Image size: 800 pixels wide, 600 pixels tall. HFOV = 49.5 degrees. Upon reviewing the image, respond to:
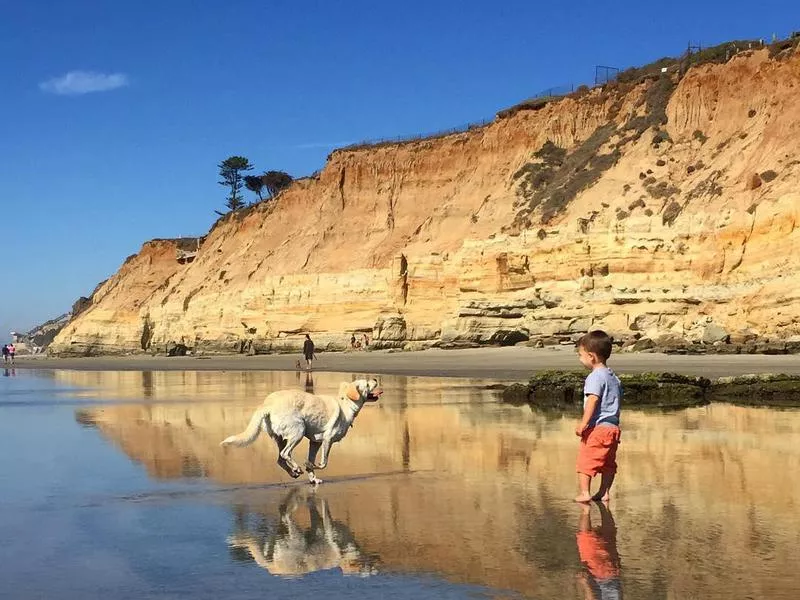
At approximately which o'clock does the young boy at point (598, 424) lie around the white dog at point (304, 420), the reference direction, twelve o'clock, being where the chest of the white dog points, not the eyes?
The young boy is roughly at 1 o'clock from the white dog.

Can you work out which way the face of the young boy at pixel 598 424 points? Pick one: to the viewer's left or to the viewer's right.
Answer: to the viewer's left

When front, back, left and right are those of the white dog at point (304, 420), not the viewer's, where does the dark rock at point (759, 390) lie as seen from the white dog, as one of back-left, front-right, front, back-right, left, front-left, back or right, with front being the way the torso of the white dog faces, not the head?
front-left

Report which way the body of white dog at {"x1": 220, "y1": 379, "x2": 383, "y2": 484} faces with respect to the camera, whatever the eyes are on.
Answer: to the viewer's right

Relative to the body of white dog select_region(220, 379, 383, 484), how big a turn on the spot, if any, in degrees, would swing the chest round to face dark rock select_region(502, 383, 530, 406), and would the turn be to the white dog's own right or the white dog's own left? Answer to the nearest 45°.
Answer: approximately 45° to the white dog's own left

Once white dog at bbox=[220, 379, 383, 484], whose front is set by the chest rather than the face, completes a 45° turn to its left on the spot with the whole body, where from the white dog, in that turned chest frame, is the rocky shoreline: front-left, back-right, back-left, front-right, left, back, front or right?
front

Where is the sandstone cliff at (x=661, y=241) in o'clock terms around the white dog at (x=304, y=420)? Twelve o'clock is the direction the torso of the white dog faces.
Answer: The sandstone cliff is roughly at 10 o'clock from the white dog.
